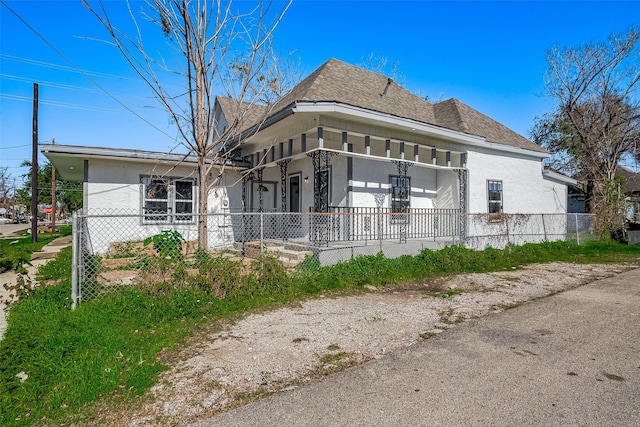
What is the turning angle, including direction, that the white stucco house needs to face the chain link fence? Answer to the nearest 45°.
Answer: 0° — it already faces it

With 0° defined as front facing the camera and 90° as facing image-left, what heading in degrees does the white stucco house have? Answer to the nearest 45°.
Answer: approximately 45°

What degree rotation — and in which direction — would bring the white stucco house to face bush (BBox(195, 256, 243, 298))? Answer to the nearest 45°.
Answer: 0° — it already faces it
